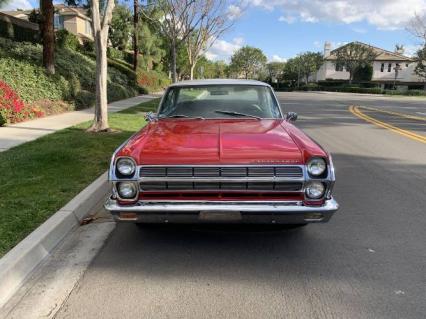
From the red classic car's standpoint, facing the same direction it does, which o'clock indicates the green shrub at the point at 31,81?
The green shrub is roughly at 5 o'clock from the red classic car.

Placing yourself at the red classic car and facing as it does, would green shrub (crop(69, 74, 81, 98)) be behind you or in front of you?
behind

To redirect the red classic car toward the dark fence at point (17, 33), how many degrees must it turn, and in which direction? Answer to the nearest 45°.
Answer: approximately 135° to its right

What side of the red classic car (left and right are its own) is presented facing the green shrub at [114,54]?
back

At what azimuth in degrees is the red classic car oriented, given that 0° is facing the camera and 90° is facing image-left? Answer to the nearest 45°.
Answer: approximately 0°

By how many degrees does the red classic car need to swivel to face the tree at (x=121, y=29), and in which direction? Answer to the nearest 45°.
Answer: approximately 180°

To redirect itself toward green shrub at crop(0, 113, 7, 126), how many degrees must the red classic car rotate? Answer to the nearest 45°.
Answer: approximately 135° to its right

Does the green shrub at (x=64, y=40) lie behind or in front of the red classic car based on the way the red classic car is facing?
behind

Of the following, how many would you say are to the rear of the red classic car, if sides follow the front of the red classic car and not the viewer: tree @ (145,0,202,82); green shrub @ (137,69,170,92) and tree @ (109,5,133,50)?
3

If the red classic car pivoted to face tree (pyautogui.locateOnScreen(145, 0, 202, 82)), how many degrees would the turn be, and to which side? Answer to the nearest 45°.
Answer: approximately 180°
